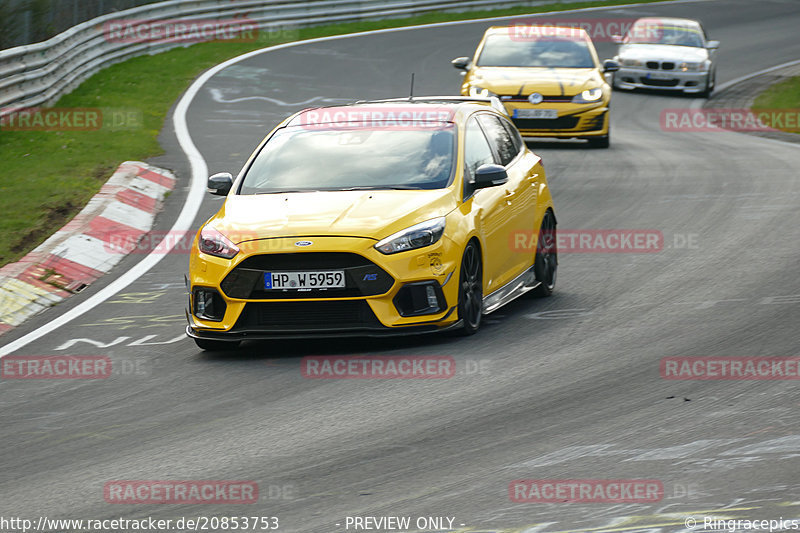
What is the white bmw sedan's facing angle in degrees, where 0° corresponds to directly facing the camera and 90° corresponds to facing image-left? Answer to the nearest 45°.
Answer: approximately 0°

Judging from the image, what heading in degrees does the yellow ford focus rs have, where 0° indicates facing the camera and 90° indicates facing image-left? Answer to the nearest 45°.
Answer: approximately 45°

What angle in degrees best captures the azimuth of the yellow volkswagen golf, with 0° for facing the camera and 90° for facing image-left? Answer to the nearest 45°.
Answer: approximately 0°

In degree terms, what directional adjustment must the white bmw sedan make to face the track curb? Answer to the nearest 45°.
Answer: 0° — it already faces it

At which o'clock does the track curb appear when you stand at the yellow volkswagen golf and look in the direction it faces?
The track curb is roughly at 1 o'clock from the yellow volkswagen golf.

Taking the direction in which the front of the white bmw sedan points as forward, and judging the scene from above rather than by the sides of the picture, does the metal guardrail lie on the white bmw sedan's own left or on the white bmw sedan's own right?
on the white bmw sedan's own right

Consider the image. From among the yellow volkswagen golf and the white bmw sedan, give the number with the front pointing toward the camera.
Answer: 2

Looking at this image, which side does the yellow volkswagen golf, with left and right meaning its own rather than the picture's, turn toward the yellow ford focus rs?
front

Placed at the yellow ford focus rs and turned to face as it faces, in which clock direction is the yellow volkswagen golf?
The yellow volkswagen golf is roughly at 5 o'clock from the yellow ford focus rs.

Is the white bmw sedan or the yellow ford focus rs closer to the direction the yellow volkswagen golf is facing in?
the yellow ford focus rs
